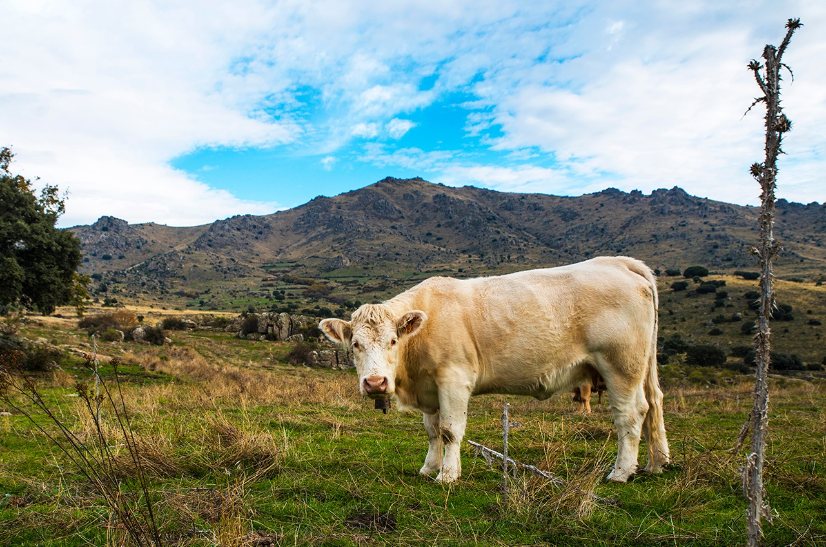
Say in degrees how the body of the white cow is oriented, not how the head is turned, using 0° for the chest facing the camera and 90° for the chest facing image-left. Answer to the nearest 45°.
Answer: approximately 90°

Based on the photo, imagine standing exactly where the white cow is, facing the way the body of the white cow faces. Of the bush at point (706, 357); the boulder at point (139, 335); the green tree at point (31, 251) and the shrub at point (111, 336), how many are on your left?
0

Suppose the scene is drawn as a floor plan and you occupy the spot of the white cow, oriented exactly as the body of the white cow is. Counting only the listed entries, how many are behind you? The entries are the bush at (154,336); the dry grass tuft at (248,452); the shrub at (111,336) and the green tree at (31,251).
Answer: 0

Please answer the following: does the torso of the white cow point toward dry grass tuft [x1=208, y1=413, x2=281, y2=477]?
yes

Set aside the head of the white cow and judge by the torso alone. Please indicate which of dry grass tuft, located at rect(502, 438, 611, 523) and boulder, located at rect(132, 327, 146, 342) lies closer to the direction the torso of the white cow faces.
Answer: the boulder

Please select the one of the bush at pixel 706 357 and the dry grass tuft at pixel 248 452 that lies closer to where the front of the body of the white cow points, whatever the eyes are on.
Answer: the dry grass tuft

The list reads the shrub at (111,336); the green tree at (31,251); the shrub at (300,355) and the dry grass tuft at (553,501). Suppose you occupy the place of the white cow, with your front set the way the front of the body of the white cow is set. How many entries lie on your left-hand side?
1

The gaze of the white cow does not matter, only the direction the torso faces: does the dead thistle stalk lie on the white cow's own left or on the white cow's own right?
on the white cow's own left

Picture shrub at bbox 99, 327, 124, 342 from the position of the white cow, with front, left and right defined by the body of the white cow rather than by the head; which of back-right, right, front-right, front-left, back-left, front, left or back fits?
front-right

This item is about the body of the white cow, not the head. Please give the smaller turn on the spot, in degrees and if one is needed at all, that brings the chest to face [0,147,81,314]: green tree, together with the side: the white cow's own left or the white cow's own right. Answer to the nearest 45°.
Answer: approximately 45° to the white cow's own right

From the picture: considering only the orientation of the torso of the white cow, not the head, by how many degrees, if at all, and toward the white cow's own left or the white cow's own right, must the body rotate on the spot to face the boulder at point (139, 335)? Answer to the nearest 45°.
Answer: approximately 45° to the white cow's own right

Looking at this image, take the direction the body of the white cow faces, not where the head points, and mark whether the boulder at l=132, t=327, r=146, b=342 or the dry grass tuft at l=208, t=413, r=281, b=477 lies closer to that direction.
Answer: the dry grass tuft

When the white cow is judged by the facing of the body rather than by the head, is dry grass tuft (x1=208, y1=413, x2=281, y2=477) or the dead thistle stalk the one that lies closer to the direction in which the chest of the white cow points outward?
the dry grass tuft

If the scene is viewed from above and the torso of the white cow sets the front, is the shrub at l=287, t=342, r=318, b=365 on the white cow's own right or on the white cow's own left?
on the white cow's own right

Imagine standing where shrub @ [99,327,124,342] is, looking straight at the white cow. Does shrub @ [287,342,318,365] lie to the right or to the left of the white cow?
left

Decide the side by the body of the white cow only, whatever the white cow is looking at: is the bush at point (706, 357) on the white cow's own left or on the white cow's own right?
on the white cow's own right
